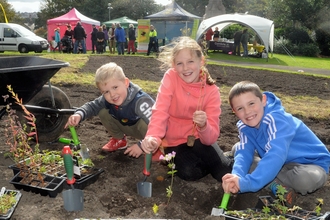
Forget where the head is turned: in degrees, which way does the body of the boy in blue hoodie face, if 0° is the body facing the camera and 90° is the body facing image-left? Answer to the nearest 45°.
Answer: approximately 45°

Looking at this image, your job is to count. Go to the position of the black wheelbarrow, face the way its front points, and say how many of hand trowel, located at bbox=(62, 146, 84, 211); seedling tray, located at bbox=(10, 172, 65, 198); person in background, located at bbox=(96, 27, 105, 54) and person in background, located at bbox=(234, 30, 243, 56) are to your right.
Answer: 2

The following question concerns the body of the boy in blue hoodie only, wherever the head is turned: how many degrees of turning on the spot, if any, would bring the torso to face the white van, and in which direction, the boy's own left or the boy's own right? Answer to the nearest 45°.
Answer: approximately 90° to the boy's own right

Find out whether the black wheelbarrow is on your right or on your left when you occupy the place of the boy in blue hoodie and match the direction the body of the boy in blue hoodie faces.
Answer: on your right

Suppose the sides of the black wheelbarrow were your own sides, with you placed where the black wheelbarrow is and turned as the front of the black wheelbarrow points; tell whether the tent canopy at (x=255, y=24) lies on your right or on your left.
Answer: on your left

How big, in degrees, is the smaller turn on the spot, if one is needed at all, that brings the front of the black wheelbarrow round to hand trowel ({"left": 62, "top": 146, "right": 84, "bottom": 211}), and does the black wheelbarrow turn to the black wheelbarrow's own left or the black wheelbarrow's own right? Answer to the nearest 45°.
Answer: approximately 90° to the black wheelbarrow's own right

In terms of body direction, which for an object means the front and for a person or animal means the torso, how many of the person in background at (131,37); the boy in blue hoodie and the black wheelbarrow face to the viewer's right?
1

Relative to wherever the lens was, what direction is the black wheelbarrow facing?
facing to the right of the viewer
